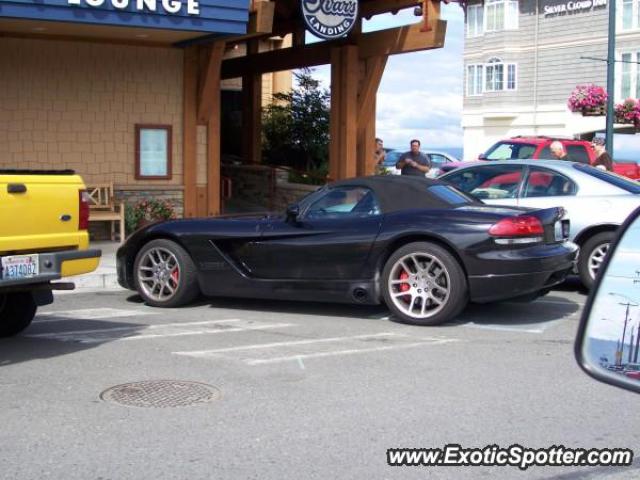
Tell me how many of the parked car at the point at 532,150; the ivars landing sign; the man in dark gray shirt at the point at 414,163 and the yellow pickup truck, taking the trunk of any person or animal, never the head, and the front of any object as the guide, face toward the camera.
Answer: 2

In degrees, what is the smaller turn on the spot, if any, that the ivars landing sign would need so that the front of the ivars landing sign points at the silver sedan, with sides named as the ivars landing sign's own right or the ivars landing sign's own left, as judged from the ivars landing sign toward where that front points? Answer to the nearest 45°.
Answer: approximately 45° to the ivars landing sign's own left

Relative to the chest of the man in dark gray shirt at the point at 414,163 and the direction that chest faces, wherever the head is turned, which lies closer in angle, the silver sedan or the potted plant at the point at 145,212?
the silver sedan

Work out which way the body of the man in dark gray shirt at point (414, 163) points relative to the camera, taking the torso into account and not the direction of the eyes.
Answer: toward the camera

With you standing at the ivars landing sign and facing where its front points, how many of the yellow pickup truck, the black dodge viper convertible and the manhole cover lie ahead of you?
3

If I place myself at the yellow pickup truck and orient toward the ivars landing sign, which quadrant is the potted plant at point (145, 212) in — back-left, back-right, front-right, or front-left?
front-left

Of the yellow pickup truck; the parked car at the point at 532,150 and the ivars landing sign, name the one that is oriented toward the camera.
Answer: the ivars landing sign

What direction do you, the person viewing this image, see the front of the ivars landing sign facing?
facing the viewer

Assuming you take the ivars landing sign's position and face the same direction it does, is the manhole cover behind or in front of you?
in front

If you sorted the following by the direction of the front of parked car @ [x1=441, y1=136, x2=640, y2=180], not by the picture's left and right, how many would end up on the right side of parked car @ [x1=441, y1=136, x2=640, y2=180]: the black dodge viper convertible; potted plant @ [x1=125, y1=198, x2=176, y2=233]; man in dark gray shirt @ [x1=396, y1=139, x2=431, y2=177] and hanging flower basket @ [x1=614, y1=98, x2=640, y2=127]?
1

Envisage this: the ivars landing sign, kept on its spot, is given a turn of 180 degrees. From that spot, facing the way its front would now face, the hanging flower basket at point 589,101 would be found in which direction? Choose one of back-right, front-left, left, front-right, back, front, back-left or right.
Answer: front-right

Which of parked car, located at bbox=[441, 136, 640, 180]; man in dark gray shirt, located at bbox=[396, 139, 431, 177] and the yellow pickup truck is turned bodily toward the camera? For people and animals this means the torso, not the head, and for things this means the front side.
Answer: the man in dark gray shirt

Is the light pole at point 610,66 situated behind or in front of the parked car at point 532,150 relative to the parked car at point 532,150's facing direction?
behind

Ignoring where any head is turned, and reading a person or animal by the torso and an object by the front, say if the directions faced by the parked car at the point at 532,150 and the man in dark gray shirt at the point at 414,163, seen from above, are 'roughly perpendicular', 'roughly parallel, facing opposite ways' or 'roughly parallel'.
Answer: roughly perpendicular

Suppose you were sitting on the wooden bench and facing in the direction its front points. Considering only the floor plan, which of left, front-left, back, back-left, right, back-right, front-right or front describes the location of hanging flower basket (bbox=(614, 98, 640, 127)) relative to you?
left

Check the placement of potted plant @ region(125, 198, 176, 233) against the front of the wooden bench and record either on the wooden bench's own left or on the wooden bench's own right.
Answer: on the wooden bench's own left

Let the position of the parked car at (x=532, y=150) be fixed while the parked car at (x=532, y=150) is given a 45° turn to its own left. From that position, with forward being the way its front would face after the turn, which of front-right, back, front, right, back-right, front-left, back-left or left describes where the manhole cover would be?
front-left

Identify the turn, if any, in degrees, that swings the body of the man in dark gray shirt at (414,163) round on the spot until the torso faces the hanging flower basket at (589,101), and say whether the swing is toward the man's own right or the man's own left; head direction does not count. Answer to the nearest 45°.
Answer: approximately 135° to the man's own left

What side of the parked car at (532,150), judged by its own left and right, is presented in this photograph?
left

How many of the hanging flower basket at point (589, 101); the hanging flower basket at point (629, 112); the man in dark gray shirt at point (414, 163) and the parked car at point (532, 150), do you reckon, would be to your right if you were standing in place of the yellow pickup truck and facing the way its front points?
4

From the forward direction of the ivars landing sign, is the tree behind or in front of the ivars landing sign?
behind
